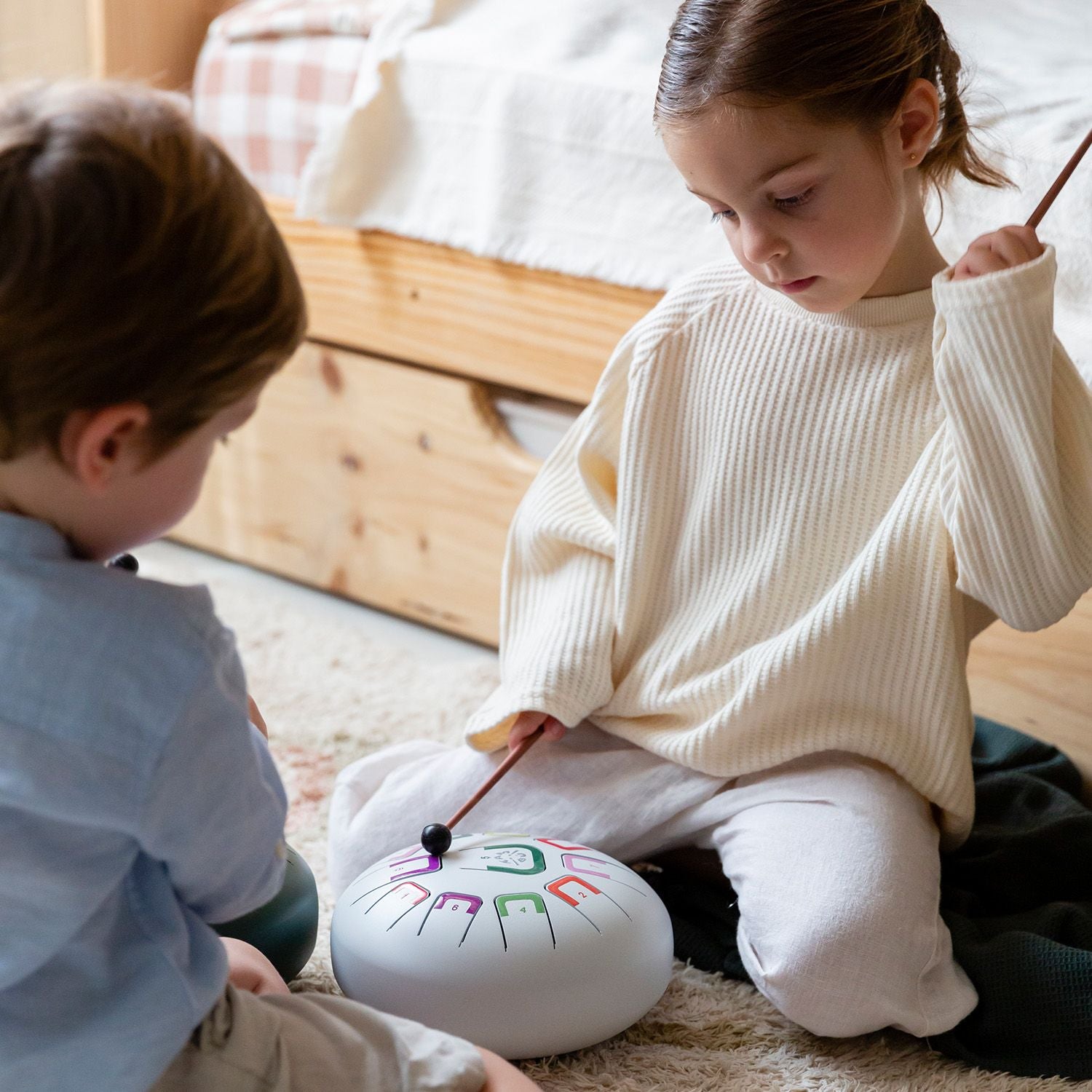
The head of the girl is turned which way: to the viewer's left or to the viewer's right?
to the viewer's left

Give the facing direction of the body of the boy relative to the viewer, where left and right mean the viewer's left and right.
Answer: facing away from the viewer and to the right of the viewer

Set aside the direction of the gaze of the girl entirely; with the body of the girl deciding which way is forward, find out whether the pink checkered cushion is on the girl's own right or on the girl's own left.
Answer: on the girl's own right

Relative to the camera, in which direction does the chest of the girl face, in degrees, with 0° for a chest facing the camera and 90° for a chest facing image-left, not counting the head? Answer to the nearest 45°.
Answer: approximately 45°

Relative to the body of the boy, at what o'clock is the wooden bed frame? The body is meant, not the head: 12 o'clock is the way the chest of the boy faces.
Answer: The wooden bed frame is roughly at 11 o'clock from the boy.

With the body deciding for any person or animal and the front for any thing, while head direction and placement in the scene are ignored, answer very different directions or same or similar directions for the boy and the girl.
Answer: very different directions

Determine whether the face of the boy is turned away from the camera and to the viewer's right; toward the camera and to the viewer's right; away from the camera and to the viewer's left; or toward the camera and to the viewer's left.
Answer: away from the camera and to the viewer's right
